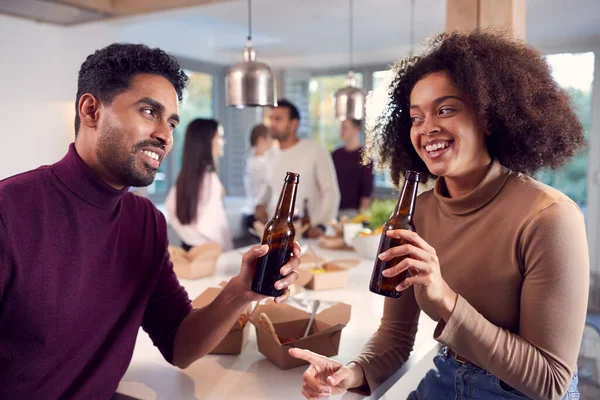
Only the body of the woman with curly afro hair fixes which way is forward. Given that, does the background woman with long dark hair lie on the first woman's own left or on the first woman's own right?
on the first woman's own right

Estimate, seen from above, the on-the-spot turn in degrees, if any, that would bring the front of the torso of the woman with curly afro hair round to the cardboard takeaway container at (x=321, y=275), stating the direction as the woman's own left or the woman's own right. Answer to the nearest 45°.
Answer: approximately 90° to the woman's own right

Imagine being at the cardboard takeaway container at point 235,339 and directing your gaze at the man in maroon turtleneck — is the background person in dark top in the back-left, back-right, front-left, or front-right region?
back-right

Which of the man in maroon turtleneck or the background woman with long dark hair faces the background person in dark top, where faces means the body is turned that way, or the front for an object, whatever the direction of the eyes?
the background woman with long dark hair

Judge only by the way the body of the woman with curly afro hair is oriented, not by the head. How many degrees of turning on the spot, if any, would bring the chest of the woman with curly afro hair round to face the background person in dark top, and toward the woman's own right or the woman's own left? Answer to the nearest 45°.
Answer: approximately 135° to the woman's own right

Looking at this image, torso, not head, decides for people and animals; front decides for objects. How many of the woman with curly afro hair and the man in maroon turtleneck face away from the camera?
0

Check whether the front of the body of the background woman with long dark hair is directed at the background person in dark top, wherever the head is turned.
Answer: yes

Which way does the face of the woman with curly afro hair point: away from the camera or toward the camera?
toward the camera

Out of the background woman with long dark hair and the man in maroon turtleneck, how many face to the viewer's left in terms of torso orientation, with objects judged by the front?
0

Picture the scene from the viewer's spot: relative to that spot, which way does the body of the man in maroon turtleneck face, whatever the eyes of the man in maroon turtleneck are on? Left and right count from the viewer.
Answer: facing the viewer and to the right of the viewer

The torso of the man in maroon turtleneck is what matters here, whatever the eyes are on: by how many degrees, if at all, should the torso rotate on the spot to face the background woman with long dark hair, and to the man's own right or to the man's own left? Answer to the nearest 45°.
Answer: approximately 135° to the man's own left

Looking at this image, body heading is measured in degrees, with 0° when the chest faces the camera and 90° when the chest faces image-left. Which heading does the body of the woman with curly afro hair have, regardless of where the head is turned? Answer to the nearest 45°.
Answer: approximately 45°
